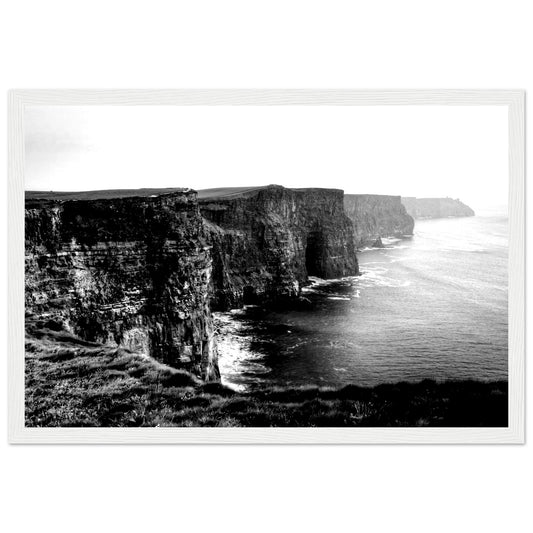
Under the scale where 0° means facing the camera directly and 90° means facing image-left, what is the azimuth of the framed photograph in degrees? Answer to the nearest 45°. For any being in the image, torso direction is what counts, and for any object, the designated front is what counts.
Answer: approximately 0°
